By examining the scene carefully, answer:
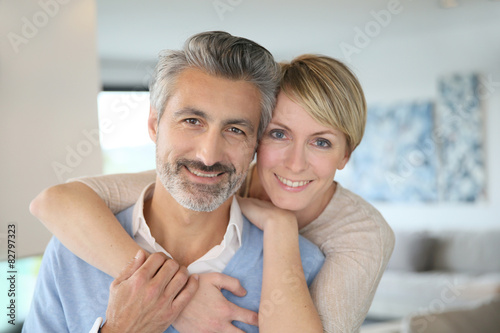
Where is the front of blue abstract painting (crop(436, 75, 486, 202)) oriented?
toward the camera

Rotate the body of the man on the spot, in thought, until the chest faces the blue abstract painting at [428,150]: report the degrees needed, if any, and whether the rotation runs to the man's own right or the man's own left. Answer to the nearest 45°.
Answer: approximately 135° to the man's own left

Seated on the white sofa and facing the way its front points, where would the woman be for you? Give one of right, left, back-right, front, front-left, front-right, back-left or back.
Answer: front

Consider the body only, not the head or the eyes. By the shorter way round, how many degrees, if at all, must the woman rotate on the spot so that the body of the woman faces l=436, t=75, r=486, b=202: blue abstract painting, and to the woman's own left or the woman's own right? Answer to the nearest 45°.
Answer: approximately 135° to the woman's own left

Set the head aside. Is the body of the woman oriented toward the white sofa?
no

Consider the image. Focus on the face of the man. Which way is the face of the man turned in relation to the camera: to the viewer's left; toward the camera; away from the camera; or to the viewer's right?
toward the camera

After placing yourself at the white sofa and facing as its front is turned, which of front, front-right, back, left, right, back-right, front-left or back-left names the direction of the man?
front

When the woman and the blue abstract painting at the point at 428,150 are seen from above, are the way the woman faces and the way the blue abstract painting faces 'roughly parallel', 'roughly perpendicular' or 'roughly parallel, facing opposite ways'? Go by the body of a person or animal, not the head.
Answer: roughly parallel

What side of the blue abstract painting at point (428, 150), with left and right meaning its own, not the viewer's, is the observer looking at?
front

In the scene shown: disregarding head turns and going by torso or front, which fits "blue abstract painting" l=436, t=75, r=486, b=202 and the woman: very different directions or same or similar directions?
same or similar directions

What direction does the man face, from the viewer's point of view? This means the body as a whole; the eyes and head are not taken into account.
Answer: toward the camera

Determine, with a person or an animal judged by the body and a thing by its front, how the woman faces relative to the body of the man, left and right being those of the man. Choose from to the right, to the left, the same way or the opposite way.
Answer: the same way

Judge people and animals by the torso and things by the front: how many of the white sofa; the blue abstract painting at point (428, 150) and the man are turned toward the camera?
3

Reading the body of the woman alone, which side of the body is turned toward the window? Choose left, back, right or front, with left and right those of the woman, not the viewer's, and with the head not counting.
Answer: back

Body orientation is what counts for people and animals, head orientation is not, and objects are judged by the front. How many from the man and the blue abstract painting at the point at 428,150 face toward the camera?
2

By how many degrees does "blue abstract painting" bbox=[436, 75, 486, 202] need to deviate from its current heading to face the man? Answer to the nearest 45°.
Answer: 0° — it already faces them
